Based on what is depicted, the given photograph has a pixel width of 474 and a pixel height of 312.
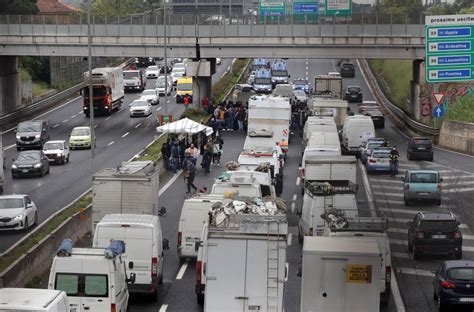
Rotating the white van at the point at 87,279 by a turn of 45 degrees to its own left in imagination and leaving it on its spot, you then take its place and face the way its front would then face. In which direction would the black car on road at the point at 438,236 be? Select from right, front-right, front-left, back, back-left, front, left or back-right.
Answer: right

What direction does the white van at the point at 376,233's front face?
away from the camera

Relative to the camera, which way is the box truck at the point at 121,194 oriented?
away from the camera

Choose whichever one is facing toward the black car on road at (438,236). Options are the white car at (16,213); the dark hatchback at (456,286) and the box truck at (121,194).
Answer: the dark hatchback

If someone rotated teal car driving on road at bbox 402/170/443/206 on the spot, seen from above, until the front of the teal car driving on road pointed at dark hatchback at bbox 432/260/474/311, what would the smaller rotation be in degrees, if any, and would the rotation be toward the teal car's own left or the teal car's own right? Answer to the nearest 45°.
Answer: approximately 180°

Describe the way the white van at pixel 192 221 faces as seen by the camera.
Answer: facing away from the viewer

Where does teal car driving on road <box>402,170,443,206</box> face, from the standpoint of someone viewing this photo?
facing away from the viewer

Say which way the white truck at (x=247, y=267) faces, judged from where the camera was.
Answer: facing away from the viewer

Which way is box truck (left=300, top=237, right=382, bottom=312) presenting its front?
away from the camera

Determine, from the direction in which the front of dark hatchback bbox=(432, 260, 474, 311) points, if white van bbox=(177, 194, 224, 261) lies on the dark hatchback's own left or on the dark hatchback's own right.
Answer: on the dark hatchback's own left

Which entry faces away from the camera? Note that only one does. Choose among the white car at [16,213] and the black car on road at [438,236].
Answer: the black car on road

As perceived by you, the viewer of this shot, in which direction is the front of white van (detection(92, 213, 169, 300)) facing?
facing away from the viewer
